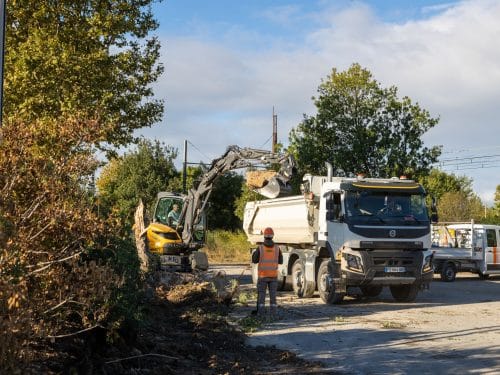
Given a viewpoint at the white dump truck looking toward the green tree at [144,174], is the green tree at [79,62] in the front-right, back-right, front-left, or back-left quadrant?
front-left

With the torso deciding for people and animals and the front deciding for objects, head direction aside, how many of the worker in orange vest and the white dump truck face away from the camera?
1

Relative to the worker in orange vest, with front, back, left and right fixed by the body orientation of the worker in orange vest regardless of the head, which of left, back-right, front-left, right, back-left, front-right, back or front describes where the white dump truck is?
front-right

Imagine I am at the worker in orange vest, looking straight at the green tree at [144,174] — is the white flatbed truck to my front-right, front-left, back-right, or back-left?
front-right

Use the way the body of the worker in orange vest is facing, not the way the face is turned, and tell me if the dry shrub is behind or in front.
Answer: behind

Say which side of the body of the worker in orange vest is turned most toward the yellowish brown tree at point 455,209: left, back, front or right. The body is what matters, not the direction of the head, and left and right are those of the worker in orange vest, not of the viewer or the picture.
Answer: front

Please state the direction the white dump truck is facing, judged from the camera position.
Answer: facing the viewer and to the right of the viewer

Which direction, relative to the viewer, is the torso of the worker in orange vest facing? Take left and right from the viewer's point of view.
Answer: facing away from the viewer

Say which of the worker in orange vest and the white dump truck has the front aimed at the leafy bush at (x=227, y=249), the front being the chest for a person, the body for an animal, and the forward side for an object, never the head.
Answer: the worker in orange vest

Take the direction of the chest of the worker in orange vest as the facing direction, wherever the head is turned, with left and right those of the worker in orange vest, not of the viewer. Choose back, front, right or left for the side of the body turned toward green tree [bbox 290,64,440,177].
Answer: front

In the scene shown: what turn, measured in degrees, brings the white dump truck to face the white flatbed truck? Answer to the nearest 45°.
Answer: approximately 135° to its left

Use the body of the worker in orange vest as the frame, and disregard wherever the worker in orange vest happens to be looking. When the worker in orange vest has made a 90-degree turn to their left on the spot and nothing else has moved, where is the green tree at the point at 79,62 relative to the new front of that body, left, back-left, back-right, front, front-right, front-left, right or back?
front-right

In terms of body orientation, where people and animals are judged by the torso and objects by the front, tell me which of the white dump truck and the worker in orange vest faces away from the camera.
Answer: the worker in orange vest

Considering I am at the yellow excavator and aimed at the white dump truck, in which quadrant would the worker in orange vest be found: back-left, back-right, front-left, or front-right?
front-right
